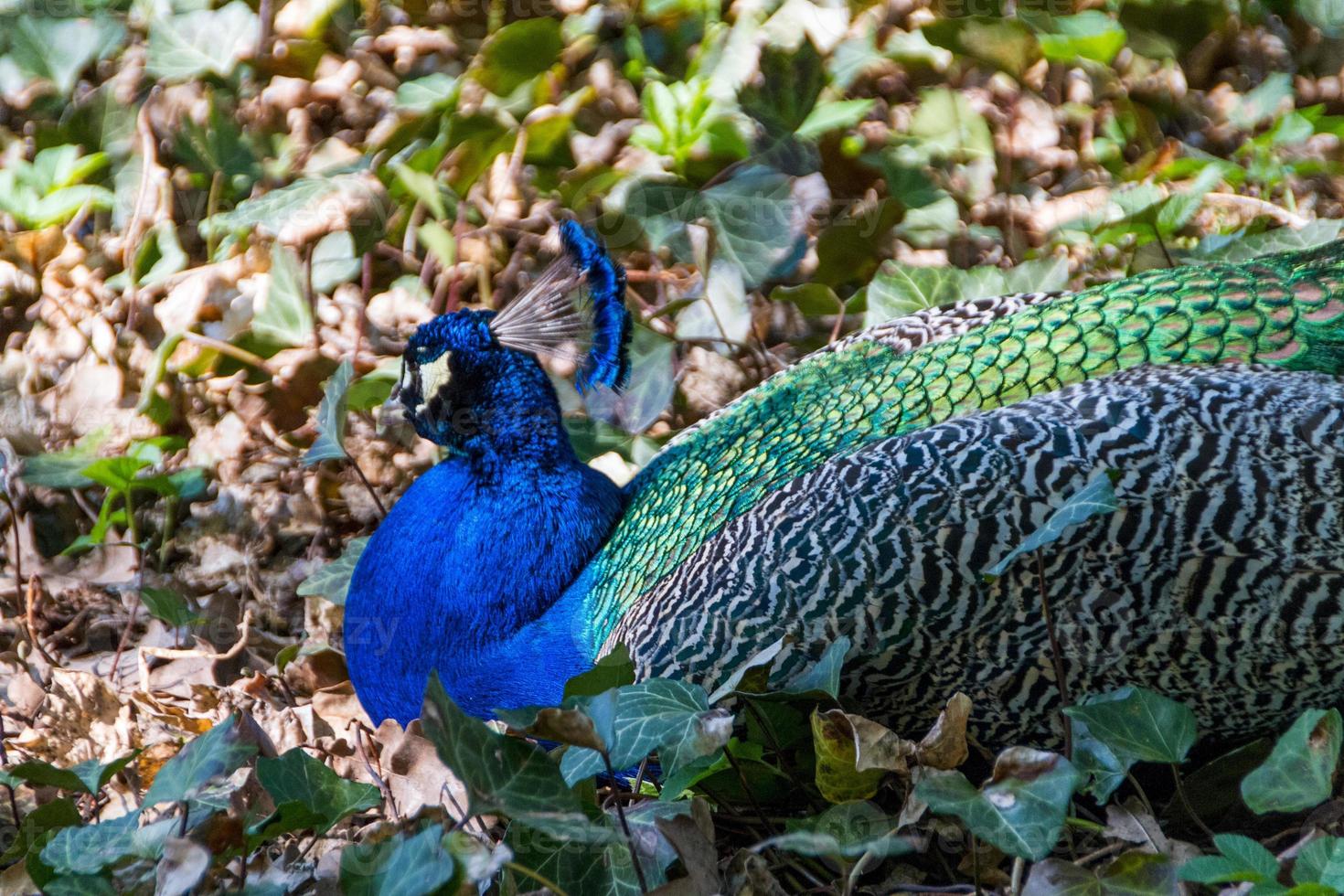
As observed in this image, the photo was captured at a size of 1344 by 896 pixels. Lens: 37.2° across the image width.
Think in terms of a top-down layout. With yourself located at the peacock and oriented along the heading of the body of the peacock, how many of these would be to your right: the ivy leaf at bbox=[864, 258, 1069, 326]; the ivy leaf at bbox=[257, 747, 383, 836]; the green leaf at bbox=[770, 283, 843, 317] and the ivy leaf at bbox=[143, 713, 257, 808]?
2

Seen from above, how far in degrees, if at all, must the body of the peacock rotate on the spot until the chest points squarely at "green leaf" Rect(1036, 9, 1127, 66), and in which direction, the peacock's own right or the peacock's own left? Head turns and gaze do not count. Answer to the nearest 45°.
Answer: approximately 90° to the peacock's own right

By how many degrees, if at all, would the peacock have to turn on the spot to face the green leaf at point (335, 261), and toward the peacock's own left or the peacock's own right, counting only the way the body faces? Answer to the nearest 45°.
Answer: approximately 45° to the peacock's own right

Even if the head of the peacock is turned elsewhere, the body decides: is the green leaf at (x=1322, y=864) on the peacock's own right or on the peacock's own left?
on the peacock's own left

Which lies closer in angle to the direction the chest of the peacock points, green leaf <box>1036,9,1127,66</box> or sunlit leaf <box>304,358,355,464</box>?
the sunlit leaf

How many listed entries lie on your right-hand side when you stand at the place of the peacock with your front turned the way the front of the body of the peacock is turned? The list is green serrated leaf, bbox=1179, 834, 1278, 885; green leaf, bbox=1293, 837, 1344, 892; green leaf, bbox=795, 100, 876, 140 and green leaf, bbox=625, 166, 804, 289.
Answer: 2

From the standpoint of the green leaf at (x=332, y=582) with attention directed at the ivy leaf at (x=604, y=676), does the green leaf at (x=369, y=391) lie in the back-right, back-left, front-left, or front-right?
back-left

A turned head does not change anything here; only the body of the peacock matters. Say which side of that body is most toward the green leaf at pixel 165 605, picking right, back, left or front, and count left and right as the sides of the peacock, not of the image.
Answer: front

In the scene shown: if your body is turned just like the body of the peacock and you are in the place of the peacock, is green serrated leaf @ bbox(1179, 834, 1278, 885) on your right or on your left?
on your left

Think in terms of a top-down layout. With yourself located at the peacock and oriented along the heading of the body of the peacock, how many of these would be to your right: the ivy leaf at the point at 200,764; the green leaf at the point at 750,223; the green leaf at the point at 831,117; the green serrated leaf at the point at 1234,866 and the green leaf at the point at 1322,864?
2

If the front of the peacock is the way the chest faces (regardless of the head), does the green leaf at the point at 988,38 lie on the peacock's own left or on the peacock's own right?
on the peacock's own right

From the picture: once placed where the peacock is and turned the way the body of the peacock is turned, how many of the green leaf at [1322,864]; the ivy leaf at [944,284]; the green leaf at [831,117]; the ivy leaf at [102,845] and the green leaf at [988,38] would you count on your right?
3

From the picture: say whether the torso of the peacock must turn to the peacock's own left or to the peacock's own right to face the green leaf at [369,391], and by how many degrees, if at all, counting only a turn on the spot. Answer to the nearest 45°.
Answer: approximately 45° to the peacock's own right

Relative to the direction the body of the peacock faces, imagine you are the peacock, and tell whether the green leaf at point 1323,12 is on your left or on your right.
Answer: on your right

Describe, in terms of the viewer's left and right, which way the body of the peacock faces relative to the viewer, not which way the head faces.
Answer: facing to the left of the viewer

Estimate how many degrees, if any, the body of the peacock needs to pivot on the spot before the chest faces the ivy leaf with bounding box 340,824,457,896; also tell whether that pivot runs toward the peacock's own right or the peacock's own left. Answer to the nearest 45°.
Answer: approximately 45° to the peacock's own left
